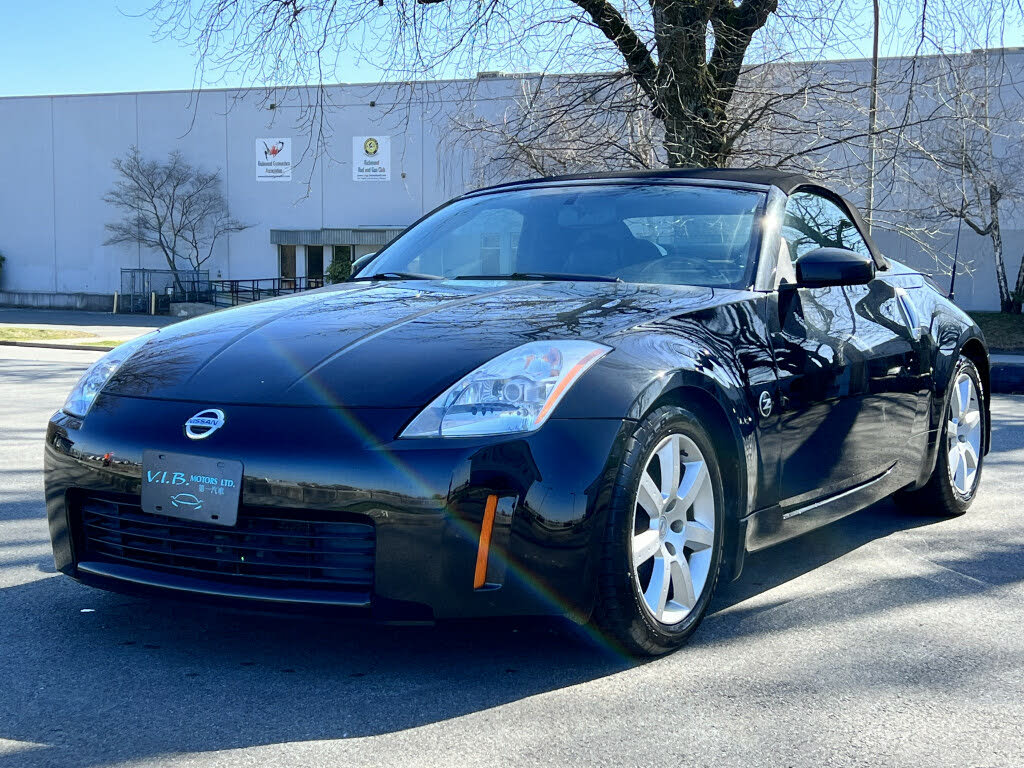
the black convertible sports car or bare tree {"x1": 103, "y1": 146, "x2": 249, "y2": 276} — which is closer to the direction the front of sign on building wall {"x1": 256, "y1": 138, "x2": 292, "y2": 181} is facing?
the black convertible sports car

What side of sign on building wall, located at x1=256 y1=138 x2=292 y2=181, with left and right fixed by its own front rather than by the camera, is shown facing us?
front

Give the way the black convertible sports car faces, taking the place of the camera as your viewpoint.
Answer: facing the viewer and to the left of the viewer

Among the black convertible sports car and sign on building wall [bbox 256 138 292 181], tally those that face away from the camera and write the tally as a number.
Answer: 0

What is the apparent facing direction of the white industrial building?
toward the camera

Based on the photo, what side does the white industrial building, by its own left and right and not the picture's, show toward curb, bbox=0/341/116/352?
front

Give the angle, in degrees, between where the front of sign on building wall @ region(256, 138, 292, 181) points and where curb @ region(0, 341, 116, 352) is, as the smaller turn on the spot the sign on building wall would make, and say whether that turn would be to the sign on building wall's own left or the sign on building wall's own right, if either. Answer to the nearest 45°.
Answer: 0° — it already faces it

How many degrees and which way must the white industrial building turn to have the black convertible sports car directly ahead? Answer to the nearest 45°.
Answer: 0° — it already faces it

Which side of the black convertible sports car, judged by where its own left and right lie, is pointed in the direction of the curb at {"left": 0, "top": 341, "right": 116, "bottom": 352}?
right

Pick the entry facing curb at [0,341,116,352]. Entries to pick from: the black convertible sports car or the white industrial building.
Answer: the white industrial building
